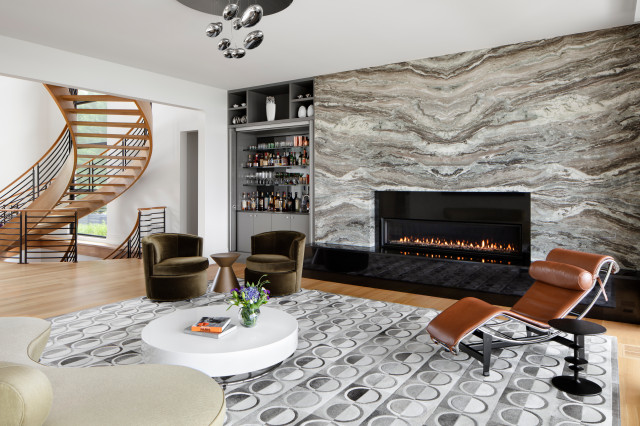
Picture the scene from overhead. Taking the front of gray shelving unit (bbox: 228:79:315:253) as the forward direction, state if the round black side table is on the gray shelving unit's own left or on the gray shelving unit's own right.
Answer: on the gray shelving unit's own left

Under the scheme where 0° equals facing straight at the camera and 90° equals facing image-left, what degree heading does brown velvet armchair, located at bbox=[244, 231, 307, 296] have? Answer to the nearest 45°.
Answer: approximately 45°

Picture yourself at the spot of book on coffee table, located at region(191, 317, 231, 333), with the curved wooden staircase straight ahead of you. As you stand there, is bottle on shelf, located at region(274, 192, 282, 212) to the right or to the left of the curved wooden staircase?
right

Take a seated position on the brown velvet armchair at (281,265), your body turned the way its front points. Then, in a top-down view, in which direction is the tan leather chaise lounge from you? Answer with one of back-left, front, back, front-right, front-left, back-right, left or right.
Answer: left

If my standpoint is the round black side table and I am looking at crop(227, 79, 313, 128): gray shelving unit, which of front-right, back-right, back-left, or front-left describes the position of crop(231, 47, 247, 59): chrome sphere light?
front-left

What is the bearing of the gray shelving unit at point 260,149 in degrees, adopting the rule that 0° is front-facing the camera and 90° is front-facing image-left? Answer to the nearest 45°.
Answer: approximately 45°

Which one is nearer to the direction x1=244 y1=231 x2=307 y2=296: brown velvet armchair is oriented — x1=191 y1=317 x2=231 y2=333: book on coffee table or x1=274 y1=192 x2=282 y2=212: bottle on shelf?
the book on coffee table

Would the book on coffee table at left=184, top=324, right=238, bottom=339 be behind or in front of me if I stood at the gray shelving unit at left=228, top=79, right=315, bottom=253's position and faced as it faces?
in front

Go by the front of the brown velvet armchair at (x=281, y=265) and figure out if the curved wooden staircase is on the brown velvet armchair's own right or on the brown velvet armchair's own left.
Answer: on the brown velvet armchair's own right

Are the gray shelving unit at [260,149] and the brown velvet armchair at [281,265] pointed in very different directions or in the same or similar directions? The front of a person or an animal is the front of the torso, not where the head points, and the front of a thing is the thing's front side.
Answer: same or similar directions

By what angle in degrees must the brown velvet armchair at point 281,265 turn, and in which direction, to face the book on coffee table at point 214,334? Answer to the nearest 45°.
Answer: approximately 45° to its left

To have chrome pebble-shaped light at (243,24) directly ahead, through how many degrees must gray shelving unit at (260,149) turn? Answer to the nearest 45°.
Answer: approximately 45° to its left

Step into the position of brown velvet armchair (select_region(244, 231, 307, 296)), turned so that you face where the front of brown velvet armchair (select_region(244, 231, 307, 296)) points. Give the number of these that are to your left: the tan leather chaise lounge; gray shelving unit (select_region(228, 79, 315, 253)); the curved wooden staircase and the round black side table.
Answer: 2

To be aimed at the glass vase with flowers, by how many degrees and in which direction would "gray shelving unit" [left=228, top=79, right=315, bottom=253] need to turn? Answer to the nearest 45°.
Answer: approximately 45° to its left

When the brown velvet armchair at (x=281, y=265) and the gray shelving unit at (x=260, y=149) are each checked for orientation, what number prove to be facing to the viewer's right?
0

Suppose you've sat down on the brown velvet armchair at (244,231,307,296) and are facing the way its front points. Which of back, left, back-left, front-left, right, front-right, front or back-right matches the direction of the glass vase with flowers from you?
front-left
